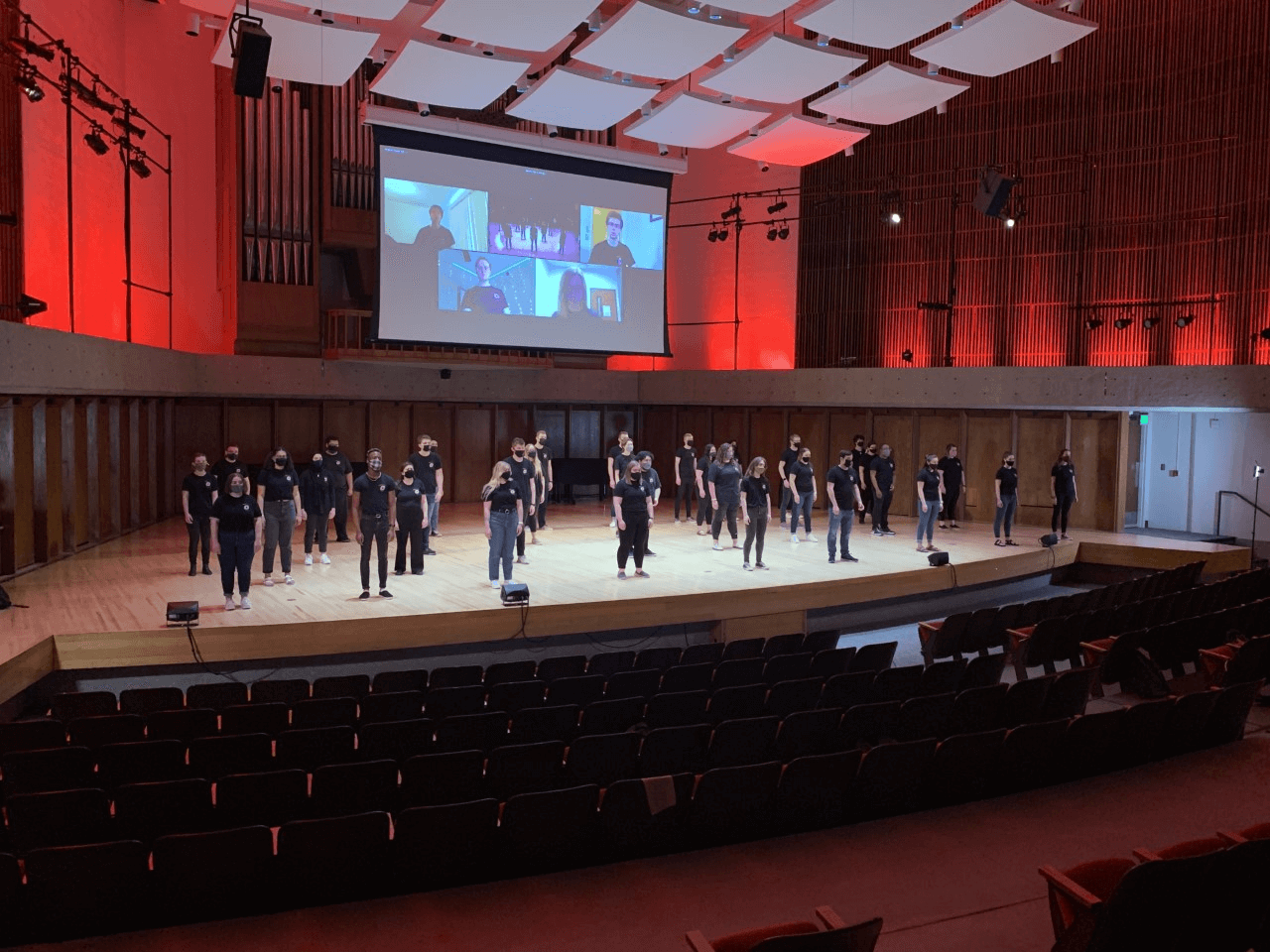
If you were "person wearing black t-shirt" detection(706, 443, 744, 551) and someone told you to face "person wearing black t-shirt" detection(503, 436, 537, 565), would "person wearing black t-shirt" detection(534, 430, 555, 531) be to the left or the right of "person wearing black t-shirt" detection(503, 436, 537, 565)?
right

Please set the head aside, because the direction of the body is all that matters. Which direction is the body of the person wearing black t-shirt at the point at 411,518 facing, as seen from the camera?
toward the camera

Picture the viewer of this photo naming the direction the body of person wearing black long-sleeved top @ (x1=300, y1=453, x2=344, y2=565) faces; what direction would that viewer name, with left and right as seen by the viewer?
facing the viewer

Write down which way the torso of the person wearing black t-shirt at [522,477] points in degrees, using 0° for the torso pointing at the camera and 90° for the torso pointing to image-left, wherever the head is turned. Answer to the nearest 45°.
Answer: approximately 0°

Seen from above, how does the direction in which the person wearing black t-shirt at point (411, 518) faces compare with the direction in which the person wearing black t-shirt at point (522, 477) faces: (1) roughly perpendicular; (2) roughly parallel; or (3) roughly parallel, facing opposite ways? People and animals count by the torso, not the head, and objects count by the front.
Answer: roughly parallel

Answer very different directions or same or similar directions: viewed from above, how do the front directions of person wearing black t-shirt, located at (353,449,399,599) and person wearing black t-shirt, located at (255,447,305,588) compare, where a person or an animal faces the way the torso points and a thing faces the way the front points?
same or similar directions

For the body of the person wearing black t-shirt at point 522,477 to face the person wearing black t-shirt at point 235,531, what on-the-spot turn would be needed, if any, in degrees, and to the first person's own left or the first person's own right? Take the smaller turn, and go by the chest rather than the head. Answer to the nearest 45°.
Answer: approximately 45° to the first person's own right

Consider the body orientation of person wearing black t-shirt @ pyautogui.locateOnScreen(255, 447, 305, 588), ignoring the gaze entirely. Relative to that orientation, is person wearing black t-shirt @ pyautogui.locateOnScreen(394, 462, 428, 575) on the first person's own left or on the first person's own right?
on the first person's own left

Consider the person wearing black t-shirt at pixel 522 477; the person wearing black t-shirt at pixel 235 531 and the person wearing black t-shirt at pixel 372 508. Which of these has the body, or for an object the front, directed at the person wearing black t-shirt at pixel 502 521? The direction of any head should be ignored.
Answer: the person wearing black t-shirt at pixel 522 477

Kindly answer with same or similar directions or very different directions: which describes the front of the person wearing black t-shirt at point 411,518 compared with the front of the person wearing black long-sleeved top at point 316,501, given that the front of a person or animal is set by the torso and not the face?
same or similar directions

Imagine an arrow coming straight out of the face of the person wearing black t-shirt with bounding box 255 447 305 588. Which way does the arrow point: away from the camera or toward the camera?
toward the camera

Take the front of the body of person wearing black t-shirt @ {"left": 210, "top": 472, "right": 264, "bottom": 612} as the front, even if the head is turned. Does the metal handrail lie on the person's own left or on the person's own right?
on the person's own left

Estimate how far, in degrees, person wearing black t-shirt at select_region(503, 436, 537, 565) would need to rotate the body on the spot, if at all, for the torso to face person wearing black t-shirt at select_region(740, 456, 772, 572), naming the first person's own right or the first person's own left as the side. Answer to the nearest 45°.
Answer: approximately 90° to the first person's own left
